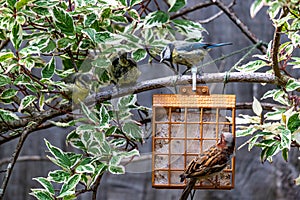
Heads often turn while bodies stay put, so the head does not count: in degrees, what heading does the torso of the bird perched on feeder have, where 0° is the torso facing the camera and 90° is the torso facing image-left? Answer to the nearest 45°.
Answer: approximately 225°

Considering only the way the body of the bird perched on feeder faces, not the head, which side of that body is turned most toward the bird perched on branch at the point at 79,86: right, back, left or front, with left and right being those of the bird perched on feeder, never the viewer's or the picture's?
left
